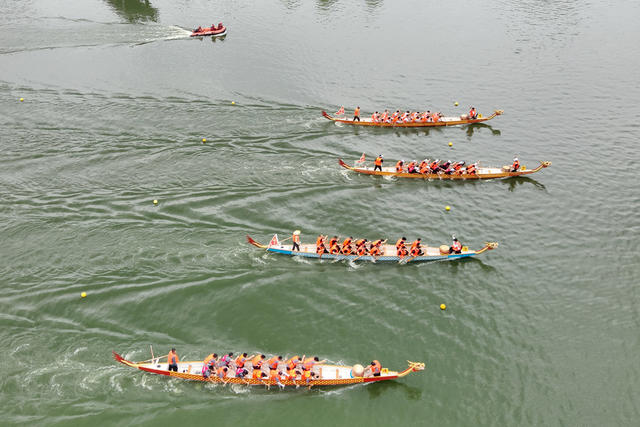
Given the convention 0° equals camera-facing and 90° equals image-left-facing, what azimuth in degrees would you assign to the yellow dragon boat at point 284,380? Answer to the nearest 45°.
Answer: approximately 270°

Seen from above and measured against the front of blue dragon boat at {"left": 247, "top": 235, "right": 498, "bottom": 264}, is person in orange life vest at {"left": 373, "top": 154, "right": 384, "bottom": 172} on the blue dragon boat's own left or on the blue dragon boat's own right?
on the blue dragon boat's own left

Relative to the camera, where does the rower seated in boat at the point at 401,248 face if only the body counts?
to the viewer's right

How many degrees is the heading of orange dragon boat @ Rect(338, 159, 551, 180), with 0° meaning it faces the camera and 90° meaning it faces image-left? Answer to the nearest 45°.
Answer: approximately 270°

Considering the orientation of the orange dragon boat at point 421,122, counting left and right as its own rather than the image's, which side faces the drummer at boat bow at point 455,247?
right

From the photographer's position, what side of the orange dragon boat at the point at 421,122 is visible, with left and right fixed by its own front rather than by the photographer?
right

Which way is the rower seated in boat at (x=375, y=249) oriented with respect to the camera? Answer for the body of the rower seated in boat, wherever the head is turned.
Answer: to the viewer's right

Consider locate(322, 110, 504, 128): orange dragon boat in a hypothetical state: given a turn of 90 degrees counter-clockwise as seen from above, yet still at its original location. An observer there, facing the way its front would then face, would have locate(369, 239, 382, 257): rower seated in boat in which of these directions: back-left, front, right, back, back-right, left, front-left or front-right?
back

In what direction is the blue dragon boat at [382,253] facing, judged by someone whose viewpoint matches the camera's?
facing to the right of the viewer

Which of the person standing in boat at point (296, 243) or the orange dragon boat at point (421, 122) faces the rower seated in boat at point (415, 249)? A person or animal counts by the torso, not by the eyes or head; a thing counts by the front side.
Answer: the person standing in boat

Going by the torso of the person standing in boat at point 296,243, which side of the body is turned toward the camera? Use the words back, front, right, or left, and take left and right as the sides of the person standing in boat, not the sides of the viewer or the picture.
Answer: right

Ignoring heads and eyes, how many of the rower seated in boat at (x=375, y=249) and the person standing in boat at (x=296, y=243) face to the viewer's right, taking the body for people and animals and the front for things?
2

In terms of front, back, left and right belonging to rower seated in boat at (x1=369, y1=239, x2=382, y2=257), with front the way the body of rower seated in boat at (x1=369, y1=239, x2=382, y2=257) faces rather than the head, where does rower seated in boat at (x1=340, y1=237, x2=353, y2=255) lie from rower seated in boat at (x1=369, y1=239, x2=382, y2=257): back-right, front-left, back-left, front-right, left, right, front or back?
back
